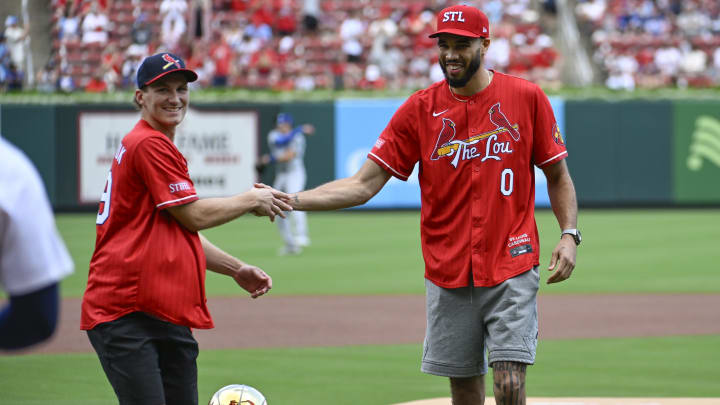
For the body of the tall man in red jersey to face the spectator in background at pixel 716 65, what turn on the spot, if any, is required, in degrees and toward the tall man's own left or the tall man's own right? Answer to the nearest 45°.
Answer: approximately 180°

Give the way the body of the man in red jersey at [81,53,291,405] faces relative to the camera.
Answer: to the viewer's right

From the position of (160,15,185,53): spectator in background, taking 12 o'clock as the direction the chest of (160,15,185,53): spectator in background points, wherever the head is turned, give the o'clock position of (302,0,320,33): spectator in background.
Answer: (302,0,320,33): spectator in background is roughly at 8 o'clock from (160,15,185,53): spectator in background.

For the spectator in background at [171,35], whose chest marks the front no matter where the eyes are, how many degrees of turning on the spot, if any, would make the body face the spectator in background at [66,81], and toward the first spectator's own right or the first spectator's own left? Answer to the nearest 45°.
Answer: approximately 45° to the first spectator's own right

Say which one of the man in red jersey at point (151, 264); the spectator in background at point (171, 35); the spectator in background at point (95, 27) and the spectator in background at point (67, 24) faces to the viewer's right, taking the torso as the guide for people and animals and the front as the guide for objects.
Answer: the man in red jersey

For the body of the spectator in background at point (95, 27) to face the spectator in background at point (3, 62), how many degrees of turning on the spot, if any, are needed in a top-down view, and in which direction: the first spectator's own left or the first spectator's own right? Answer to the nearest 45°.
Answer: approximately 45° to the first spectator's own right

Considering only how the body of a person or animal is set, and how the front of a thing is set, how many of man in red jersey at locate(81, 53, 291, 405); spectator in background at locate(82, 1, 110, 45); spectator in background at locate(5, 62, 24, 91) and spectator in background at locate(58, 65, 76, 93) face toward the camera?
3

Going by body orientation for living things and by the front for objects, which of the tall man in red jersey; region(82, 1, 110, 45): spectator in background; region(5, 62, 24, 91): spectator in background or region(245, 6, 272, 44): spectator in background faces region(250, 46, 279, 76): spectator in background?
region(245, 6, 272, 44): spectator in background

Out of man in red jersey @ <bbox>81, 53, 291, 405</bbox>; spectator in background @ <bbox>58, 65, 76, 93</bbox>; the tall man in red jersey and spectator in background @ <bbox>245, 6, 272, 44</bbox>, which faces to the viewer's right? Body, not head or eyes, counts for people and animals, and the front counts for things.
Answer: the man in red jersey

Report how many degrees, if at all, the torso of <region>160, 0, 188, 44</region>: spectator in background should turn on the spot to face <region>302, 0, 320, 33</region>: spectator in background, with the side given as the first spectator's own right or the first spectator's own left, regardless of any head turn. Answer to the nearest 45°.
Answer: approximately 135° to the first spectator's own left
